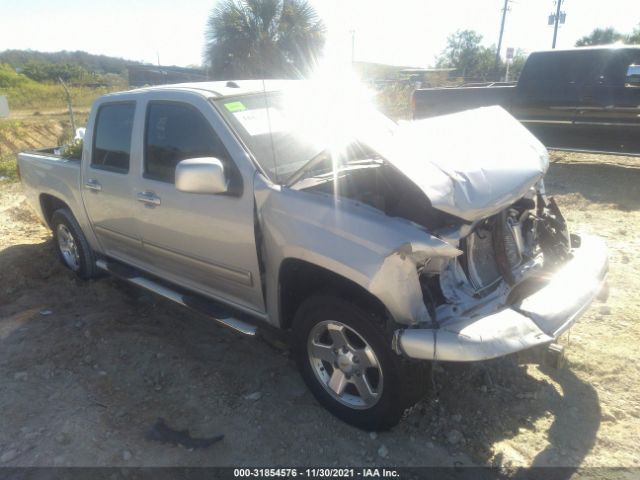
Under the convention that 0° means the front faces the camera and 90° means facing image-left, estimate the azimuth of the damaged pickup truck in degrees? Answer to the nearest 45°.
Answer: approximately 315°

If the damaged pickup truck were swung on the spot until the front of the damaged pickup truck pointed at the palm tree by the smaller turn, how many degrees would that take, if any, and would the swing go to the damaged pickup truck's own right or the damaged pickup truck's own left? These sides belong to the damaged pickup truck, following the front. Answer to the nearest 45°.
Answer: approximately 135° to the damaged pickup truck's own left

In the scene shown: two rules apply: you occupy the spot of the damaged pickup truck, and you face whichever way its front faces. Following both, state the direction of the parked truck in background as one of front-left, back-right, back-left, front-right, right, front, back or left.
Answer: left
